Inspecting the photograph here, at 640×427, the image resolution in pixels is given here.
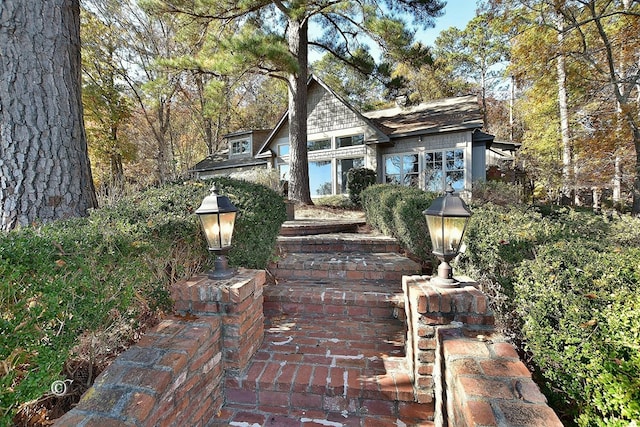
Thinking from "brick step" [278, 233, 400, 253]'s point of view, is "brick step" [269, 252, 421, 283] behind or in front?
in front

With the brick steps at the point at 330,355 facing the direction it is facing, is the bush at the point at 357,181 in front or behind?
behind

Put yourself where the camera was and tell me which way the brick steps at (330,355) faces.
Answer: facing the viewer

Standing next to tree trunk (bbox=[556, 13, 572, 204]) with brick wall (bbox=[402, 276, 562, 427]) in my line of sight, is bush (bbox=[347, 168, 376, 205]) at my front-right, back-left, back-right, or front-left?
front-right

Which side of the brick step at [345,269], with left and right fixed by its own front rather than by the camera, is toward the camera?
front

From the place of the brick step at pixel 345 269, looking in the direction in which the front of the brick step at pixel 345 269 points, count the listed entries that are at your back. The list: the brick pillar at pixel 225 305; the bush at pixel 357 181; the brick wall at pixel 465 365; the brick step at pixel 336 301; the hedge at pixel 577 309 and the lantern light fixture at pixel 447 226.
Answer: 1

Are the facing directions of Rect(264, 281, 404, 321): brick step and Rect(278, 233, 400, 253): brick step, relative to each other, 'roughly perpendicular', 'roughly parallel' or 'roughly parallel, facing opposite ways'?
roughly parallel

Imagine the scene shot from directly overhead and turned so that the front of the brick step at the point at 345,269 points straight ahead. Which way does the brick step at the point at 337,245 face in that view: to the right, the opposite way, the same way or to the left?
the same way

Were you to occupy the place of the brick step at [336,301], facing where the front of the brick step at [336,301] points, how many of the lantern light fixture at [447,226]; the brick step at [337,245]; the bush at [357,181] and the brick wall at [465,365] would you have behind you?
2

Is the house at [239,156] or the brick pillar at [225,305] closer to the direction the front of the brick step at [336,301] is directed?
the brick pillar

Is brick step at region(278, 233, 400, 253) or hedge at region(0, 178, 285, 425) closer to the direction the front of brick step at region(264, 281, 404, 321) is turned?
the hedge

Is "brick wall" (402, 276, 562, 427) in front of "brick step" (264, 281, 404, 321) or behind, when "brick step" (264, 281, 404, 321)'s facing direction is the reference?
in front

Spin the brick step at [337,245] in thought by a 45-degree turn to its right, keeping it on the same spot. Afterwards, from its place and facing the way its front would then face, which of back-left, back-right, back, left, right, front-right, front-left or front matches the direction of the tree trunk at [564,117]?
back
